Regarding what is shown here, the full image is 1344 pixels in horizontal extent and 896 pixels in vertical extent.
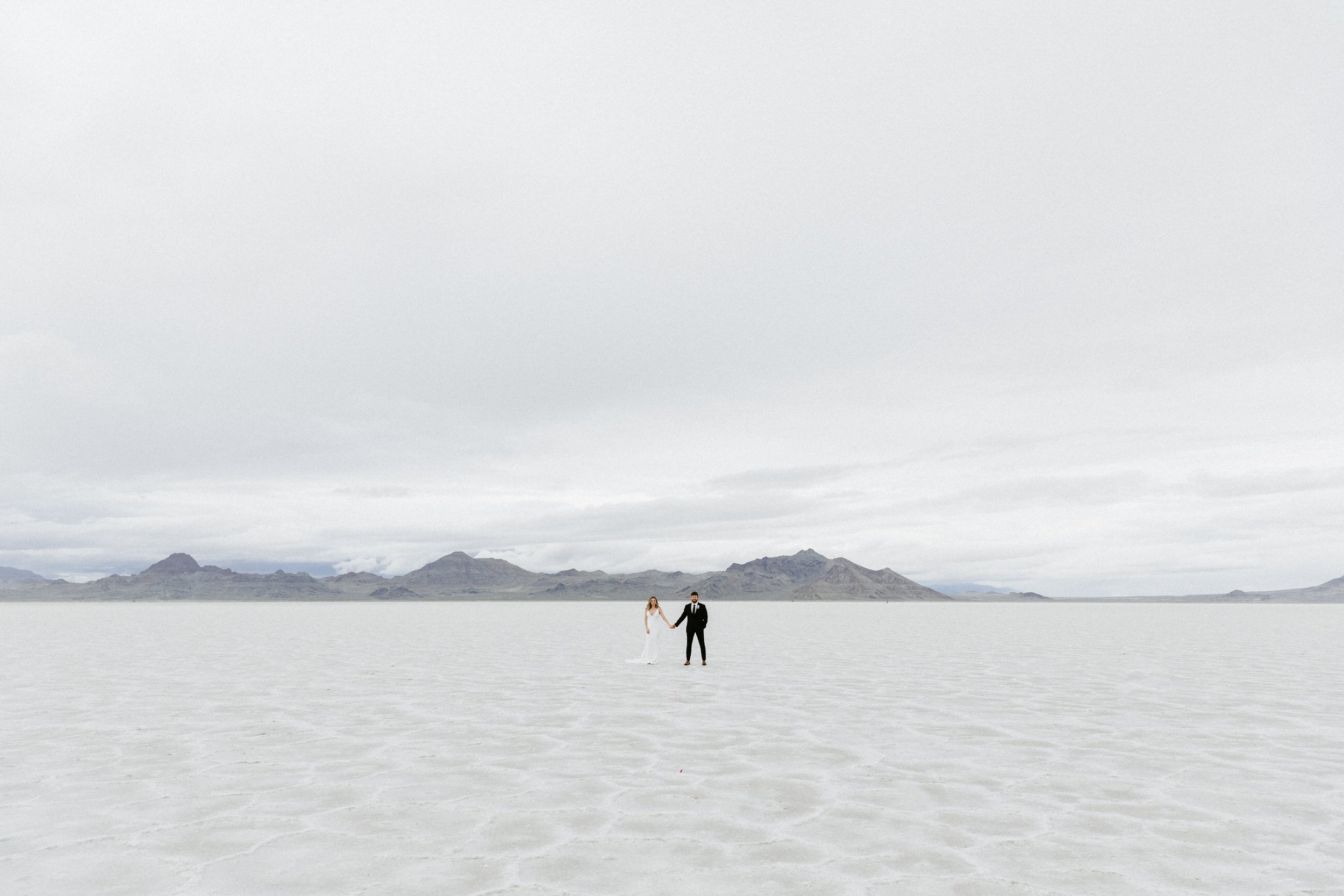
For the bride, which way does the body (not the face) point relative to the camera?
toward the camera

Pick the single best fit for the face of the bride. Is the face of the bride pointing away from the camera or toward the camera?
toward the camera

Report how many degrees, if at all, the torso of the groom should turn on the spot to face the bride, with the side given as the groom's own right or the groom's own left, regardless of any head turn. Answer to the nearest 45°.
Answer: approximately 135° to the groom's own right

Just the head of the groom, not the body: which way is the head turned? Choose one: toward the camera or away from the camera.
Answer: toward the camera

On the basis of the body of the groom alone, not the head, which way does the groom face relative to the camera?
toward the camera

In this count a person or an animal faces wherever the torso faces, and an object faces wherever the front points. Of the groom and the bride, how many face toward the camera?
2

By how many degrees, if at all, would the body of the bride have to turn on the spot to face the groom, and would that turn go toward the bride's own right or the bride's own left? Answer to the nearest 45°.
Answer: approximately 45° to the bride's own left

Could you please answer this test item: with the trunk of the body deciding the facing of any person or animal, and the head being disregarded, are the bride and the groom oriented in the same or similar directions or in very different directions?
same or similar directions
